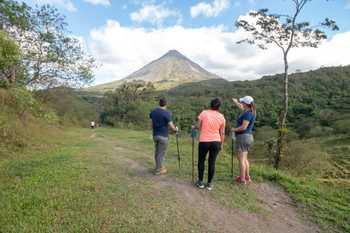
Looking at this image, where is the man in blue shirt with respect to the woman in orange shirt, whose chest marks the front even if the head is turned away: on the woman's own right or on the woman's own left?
on the woman's own left

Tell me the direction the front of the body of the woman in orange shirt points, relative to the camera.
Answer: away from the camera

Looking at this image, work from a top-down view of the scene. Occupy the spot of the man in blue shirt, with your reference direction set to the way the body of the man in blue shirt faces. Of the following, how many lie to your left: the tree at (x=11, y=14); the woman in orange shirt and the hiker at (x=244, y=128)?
1

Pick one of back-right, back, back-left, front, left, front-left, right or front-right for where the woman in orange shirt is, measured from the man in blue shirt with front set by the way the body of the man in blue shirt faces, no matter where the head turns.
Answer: right

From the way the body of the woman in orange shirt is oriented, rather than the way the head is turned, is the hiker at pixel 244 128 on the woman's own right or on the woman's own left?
on the woman's own right

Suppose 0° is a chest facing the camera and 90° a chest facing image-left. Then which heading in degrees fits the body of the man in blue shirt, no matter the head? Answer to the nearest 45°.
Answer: approximately 225°

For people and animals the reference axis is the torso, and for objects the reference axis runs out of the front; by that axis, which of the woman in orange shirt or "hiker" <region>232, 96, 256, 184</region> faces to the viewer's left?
the hiker

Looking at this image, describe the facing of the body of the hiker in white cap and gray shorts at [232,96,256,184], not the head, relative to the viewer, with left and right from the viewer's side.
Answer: facing to the left of the viewer

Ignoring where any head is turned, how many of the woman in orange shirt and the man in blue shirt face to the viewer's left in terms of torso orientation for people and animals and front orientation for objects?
0
